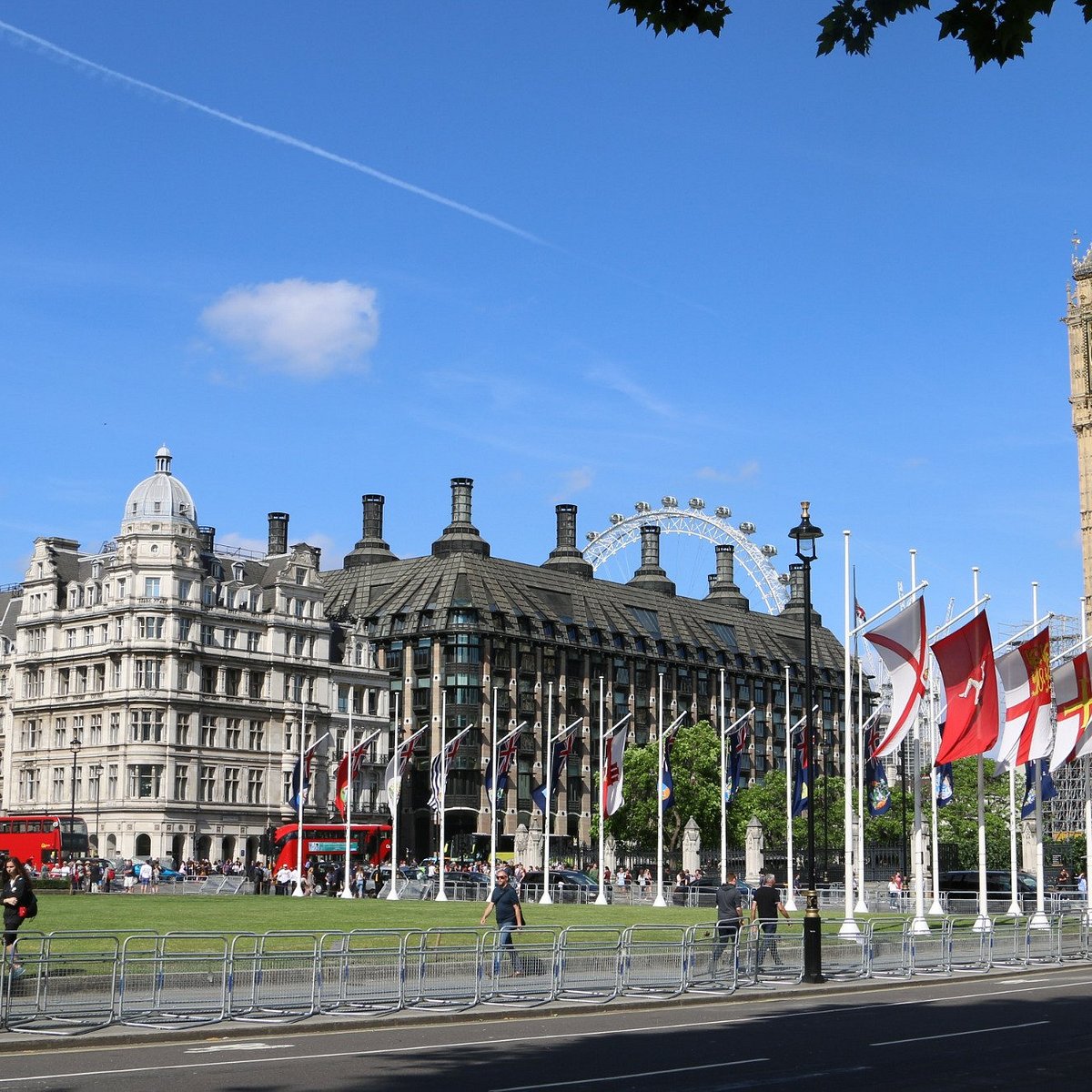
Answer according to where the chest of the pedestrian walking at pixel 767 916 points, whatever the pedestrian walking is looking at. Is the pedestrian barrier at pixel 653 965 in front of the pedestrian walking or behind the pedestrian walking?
behind

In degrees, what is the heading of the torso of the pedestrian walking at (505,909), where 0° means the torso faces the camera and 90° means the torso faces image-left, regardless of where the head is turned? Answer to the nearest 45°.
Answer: approximately 45°

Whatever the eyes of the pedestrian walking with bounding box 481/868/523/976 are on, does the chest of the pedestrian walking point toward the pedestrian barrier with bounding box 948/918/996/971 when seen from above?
no

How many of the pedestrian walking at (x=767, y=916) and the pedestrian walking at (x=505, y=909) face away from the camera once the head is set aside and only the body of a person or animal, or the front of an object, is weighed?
1

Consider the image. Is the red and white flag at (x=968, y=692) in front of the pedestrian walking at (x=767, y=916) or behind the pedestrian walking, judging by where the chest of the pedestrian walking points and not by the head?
in front

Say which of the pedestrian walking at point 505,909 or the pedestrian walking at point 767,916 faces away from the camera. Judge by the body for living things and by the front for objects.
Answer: the pedestrian walking at point 767,916

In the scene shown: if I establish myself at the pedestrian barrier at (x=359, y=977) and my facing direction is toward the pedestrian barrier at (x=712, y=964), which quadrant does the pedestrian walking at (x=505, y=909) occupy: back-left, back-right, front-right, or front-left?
front-left

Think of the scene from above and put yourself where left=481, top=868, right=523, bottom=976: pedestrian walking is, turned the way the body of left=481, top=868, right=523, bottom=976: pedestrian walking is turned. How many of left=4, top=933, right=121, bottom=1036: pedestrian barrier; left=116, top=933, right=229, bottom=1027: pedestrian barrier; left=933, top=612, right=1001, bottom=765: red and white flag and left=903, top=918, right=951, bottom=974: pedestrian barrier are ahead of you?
2

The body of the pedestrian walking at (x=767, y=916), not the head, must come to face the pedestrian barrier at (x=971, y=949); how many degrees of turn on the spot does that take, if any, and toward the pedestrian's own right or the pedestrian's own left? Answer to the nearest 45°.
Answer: approximately 45° to the pedestrian's own right

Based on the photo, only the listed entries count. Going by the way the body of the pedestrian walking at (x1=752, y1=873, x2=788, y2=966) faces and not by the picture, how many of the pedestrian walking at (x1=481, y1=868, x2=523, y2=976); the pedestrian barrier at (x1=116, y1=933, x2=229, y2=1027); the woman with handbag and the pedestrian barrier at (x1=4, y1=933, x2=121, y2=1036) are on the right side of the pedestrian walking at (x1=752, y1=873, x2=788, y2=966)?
0

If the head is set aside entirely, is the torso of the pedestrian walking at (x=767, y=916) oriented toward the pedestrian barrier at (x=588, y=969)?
no

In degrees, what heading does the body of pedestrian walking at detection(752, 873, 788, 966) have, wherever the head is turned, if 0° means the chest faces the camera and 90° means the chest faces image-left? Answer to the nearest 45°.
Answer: approximately 180°

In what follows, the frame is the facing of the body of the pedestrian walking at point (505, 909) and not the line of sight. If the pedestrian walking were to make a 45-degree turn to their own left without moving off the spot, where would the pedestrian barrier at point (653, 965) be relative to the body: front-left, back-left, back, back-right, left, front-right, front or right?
left
